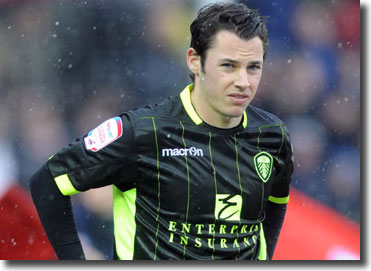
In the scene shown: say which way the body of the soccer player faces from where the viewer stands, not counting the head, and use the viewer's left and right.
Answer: facing the viewer and to the right of the viewer

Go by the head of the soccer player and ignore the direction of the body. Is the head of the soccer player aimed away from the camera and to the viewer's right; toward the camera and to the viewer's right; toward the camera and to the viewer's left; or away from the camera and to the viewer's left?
toward the camera and to the viewer's right

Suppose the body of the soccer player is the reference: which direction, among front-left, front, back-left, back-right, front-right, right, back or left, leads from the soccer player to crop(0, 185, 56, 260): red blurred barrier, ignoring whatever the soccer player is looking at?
back
